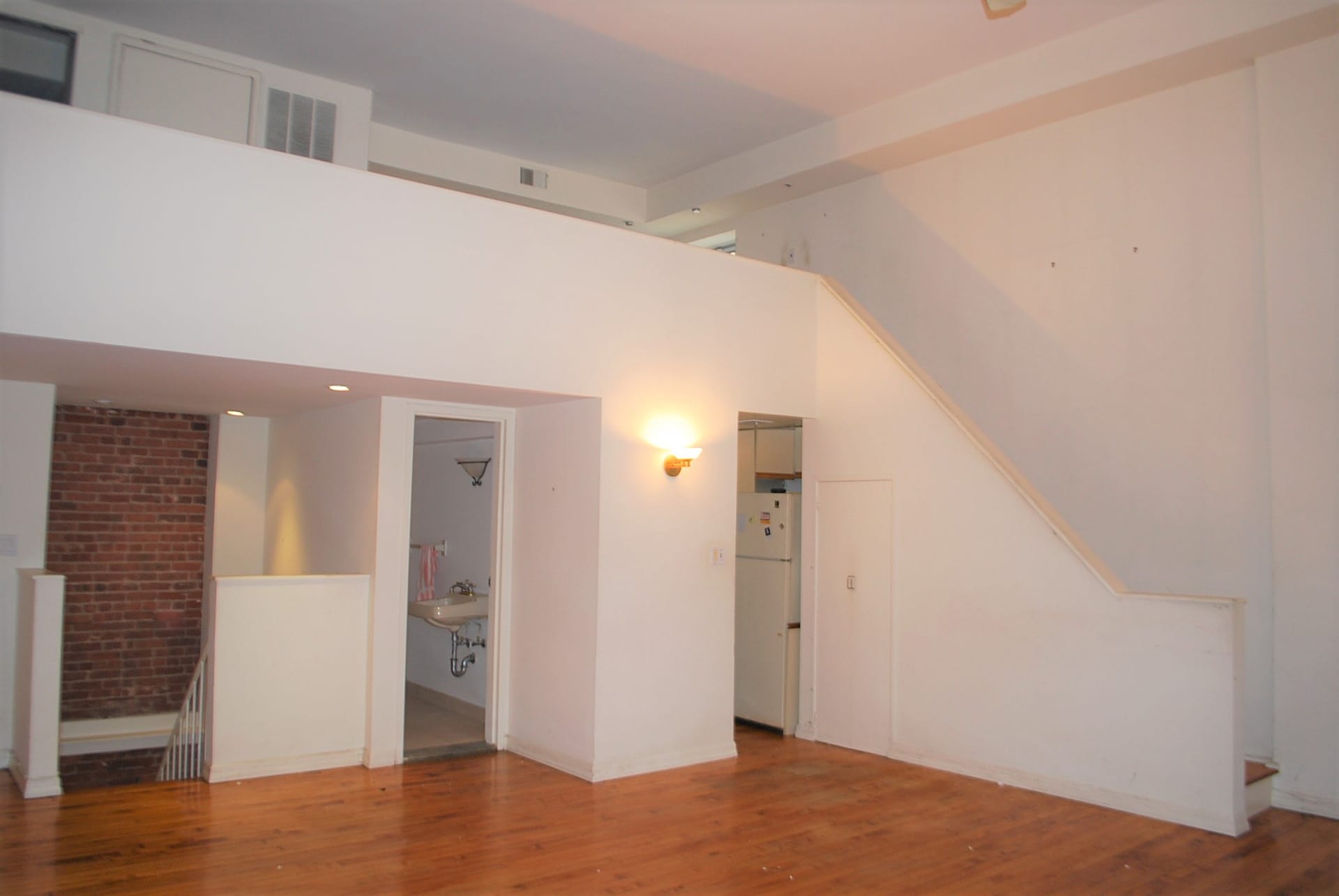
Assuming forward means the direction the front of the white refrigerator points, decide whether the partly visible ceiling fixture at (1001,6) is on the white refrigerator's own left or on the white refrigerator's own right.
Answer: on the white refrigerator's own left

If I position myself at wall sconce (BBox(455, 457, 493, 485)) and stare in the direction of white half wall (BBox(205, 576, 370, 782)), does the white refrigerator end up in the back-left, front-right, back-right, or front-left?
back-left

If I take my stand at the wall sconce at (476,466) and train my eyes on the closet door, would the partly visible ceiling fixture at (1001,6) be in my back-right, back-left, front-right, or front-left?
front-right

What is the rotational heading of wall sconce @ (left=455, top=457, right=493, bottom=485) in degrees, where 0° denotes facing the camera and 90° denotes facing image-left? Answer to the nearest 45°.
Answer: approximately 45°

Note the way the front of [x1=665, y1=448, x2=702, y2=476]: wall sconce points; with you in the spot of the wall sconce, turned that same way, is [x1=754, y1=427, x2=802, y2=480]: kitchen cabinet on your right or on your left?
on your left

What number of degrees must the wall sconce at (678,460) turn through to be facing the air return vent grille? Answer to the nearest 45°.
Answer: approximately 135° to its right

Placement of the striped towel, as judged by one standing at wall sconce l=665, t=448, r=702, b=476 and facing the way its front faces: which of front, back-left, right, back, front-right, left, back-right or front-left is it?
back

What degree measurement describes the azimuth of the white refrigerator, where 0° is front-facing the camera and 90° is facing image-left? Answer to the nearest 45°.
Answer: approximately 45°

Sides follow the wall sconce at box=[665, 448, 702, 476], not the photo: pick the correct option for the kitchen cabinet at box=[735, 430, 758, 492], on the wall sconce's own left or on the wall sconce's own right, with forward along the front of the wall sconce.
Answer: on the wall sconce's own left

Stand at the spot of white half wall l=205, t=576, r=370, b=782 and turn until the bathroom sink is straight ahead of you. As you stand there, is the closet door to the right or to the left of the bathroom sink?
right
